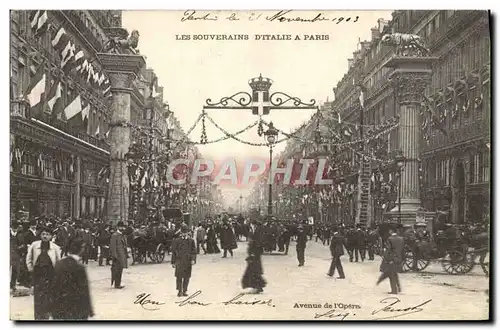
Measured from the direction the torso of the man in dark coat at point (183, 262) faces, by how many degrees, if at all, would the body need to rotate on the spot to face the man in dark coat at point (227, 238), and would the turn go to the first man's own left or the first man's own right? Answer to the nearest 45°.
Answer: approximately 180°

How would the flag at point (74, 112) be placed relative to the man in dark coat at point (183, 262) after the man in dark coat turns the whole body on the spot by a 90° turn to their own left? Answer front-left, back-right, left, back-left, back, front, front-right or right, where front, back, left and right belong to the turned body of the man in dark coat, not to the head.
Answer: back-left

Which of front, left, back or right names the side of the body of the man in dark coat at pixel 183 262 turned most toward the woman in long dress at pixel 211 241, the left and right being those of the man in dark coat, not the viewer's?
back

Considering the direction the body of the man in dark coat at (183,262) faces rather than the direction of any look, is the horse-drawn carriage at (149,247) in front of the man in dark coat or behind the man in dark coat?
behind

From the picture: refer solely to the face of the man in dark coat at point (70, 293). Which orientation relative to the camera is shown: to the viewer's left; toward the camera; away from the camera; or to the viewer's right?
away from the camera

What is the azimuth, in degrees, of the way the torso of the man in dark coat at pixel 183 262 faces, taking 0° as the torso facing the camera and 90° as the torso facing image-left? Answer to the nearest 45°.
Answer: approximately 0°
